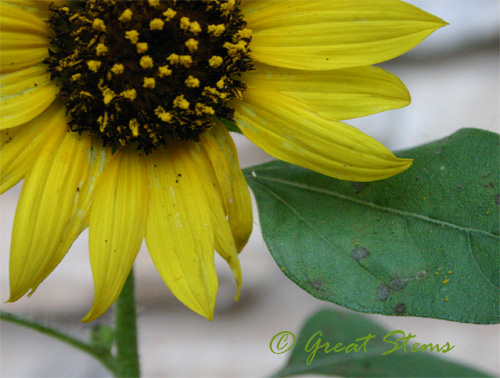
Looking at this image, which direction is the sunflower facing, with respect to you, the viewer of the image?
facing the viewer
